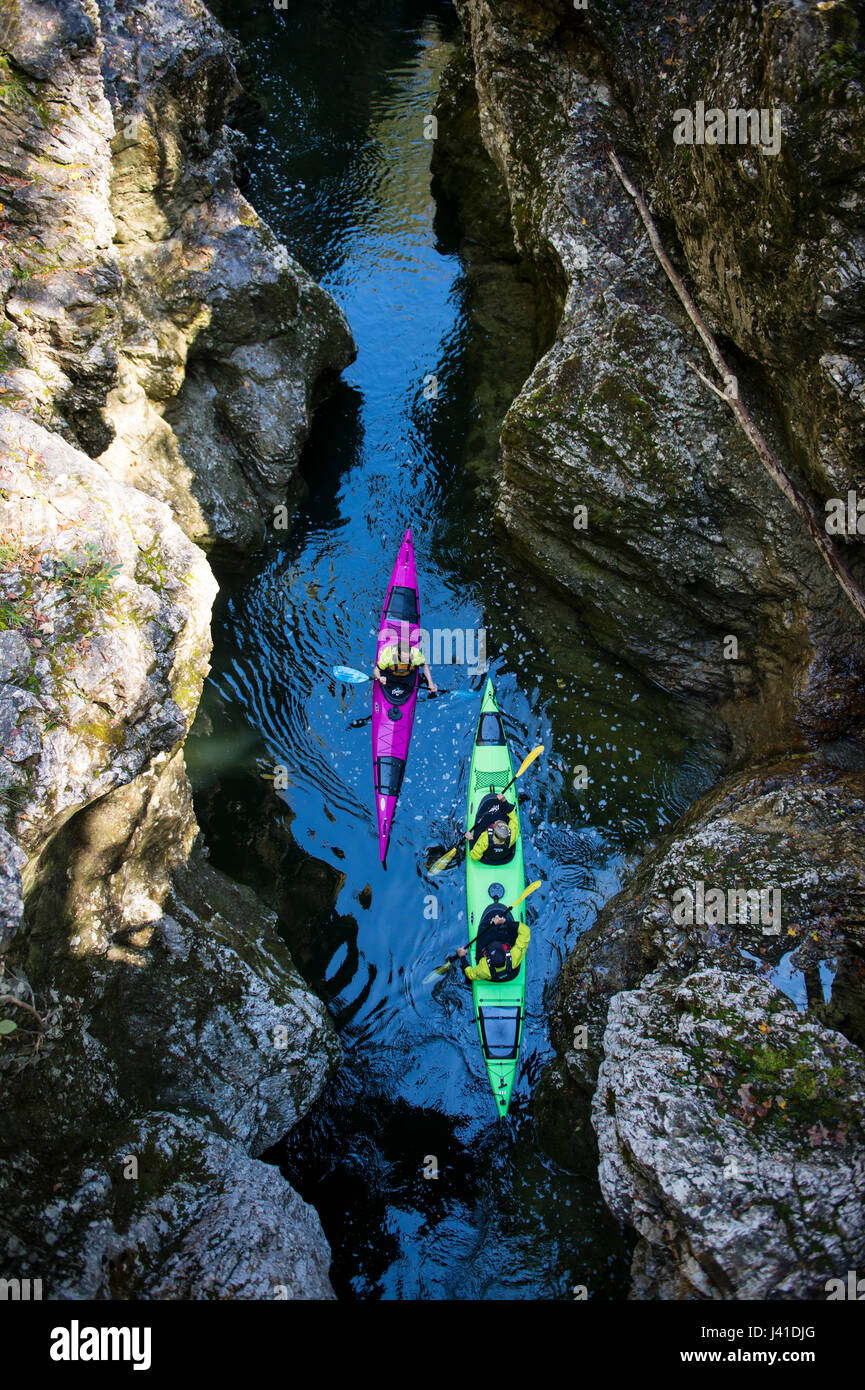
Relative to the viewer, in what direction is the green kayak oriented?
away from the camera
